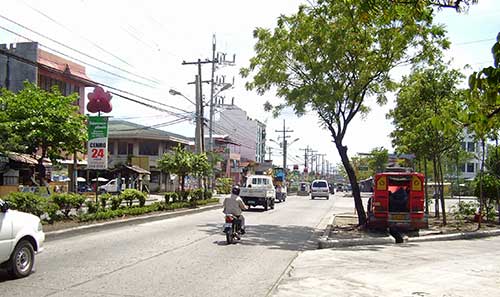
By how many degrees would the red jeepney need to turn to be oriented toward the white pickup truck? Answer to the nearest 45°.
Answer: approximately 45° to its left

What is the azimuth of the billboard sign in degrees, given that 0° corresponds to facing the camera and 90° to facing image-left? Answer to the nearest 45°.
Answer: approximately 0°

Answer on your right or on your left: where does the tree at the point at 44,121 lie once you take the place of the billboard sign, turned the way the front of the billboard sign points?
on your right

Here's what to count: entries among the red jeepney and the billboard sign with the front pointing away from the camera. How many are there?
1
